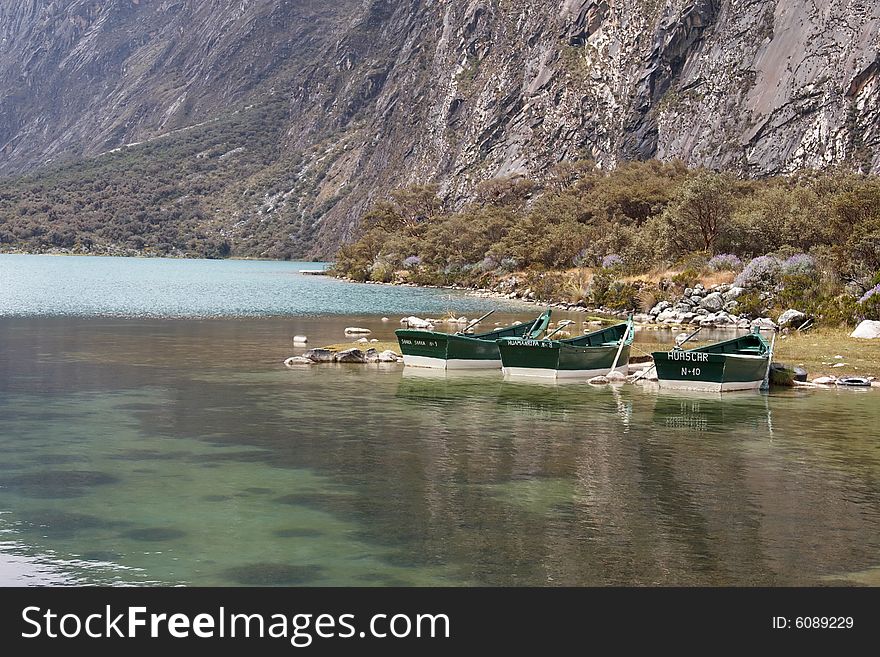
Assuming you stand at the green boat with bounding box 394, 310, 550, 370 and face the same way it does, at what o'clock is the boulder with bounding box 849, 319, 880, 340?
The boulder is roughly at 1 o'clock from the green boat.

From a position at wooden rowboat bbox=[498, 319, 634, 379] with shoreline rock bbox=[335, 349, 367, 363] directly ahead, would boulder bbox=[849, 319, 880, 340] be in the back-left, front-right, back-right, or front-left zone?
back-right

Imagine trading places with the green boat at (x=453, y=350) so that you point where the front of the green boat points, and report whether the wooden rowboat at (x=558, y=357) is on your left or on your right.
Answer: on your right

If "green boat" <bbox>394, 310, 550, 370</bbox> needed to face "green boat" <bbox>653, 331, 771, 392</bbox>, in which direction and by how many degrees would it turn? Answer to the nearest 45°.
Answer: approximately 90° to its right

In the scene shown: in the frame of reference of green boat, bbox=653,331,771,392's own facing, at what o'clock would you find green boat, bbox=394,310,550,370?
green boat, bbox=394,310,550,370 is roughly at 8 o'clock from green boat, bbox=653,331,771,392.

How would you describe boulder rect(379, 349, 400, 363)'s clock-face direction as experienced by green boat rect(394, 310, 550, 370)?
The boulder is roughly at 9 o'clock from the green boat.

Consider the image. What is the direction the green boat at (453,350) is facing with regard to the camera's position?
facing away from the viewer and to the right of the viewer

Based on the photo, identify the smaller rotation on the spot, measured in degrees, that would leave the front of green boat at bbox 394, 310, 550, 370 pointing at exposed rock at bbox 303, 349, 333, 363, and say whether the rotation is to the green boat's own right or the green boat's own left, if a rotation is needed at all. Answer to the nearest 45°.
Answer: approximately 135° to the green boat's own left

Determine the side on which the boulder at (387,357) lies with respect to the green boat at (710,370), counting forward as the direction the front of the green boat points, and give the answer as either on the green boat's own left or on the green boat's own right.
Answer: on the green boat's own left

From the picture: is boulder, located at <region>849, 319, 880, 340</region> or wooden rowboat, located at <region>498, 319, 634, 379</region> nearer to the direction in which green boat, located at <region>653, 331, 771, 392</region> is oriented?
the boulder

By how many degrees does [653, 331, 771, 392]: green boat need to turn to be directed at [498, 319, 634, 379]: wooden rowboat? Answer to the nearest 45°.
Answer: approximately 135° to its left

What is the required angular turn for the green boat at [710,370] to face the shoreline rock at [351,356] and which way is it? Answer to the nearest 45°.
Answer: approximately 135° to its left
